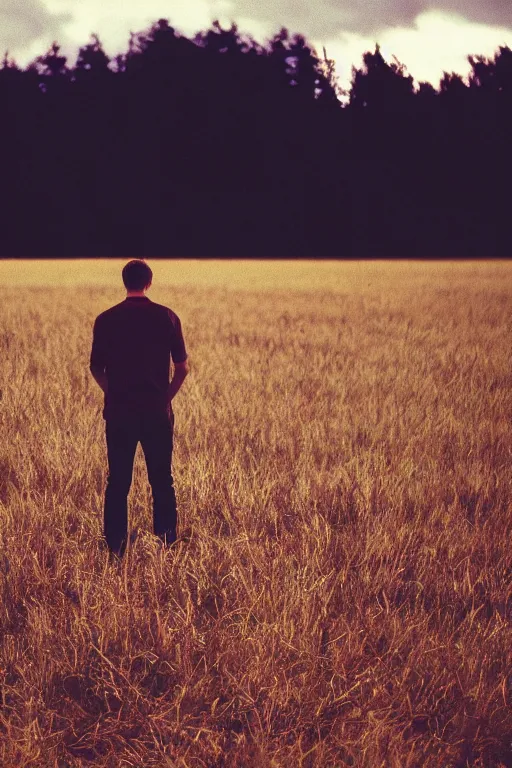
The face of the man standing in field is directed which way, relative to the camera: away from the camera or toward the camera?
away from the camera

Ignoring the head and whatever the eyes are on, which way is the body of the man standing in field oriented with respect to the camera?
away from the camera
